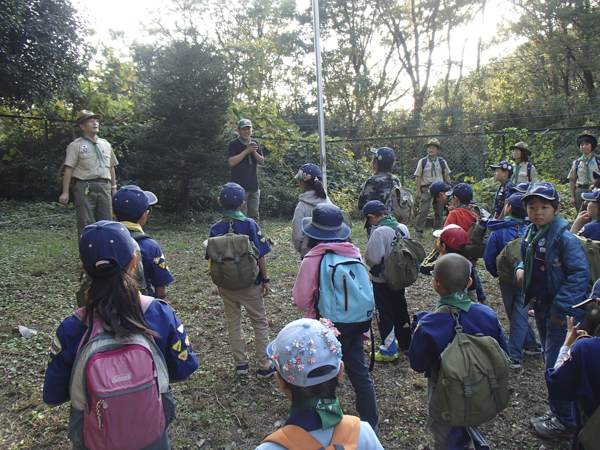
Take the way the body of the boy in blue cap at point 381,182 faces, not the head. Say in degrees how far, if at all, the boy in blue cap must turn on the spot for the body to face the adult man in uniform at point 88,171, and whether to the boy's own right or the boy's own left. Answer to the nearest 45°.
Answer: approximately 45° to the boy's own left

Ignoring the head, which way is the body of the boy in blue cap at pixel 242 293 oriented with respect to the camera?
away from the camera

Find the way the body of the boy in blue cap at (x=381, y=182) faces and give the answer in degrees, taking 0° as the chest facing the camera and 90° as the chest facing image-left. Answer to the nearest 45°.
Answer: approximately 135°

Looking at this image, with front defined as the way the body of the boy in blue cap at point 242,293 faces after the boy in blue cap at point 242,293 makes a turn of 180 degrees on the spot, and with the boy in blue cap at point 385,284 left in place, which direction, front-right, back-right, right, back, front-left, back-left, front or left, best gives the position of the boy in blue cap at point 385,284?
left

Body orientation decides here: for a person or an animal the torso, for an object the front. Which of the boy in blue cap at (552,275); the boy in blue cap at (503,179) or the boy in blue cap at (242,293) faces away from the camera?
the boy in blue cap at (242,293)
